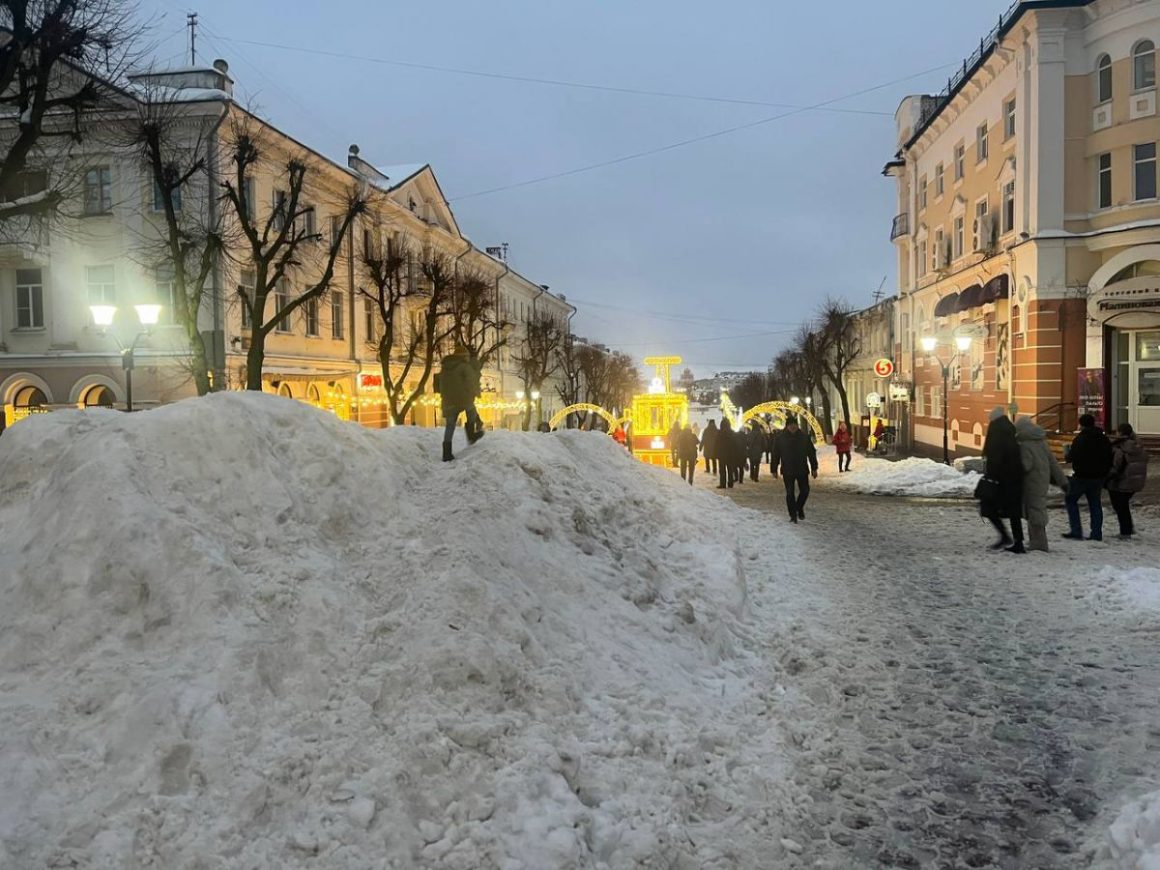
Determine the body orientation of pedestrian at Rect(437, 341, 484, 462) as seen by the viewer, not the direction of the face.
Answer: away from the camera

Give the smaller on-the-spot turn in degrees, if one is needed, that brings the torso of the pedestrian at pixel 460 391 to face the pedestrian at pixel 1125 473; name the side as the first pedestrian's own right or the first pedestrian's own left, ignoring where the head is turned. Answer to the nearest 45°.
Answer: approximately 90° to the first pedestrian's own right

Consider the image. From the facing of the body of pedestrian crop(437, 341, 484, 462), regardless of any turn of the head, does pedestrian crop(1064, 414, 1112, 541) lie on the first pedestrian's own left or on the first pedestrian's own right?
on the first pedestrian's own right

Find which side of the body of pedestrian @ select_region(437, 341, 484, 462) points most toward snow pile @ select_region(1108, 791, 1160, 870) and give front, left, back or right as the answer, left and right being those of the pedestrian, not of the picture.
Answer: back

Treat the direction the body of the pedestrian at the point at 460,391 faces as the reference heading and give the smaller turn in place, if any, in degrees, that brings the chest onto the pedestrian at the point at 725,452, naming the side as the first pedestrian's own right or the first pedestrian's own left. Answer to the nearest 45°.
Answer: approximately 45° to the first pedestrian's own right

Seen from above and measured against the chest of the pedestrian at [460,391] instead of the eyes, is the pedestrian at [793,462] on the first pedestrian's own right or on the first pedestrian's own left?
on the first pedestrian's own right

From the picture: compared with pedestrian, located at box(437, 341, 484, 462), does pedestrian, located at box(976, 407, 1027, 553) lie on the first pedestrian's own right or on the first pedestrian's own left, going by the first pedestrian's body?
on the first pedestrian's own right
